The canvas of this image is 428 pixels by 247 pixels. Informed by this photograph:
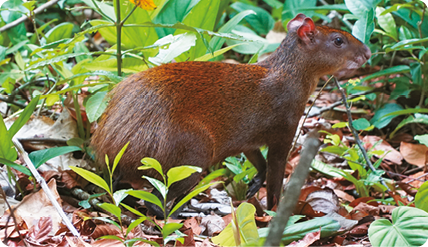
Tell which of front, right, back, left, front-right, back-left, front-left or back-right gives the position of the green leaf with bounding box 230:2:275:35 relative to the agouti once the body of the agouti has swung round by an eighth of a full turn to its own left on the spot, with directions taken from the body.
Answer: front-left

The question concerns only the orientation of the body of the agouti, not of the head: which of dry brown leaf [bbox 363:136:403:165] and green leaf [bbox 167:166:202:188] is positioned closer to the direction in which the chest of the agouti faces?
the dry brown leaf

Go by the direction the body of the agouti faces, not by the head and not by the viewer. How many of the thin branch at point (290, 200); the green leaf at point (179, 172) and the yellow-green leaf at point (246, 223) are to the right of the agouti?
3

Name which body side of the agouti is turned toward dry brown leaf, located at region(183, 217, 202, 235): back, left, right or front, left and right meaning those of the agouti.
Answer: right

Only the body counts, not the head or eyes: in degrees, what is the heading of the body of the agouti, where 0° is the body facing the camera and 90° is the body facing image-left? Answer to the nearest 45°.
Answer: approximately 270°

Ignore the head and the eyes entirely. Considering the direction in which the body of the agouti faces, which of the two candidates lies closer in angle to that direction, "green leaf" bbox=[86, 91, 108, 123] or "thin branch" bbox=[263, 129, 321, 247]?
the thin branch

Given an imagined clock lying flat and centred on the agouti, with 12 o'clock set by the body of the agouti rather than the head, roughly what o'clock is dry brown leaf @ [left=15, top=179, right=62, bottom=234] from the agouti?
The dry brown leaf is roughly at 5 o'clock from the agouti.

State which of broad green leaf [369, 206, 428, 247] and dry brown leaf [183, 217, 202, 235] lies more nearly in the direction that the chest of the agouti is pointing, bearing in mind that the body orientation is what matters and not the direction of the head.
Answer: the broad green leaf

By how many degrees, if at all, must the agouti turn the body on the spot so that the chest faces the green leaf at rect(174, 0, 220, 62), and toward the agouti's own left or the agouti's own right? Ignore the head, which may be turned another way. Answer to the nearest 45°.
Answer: approximately 90° to the agouti's own left

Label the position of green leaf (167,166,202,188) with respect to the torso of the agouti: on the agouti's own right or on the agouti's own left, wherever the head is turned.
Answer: on the agouti's own right

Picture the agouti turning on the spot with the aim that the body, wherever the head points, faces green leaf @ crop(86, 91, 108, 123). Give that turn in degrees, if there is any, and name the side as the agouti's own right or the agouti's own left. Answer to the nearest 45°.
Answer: approximately 180°
